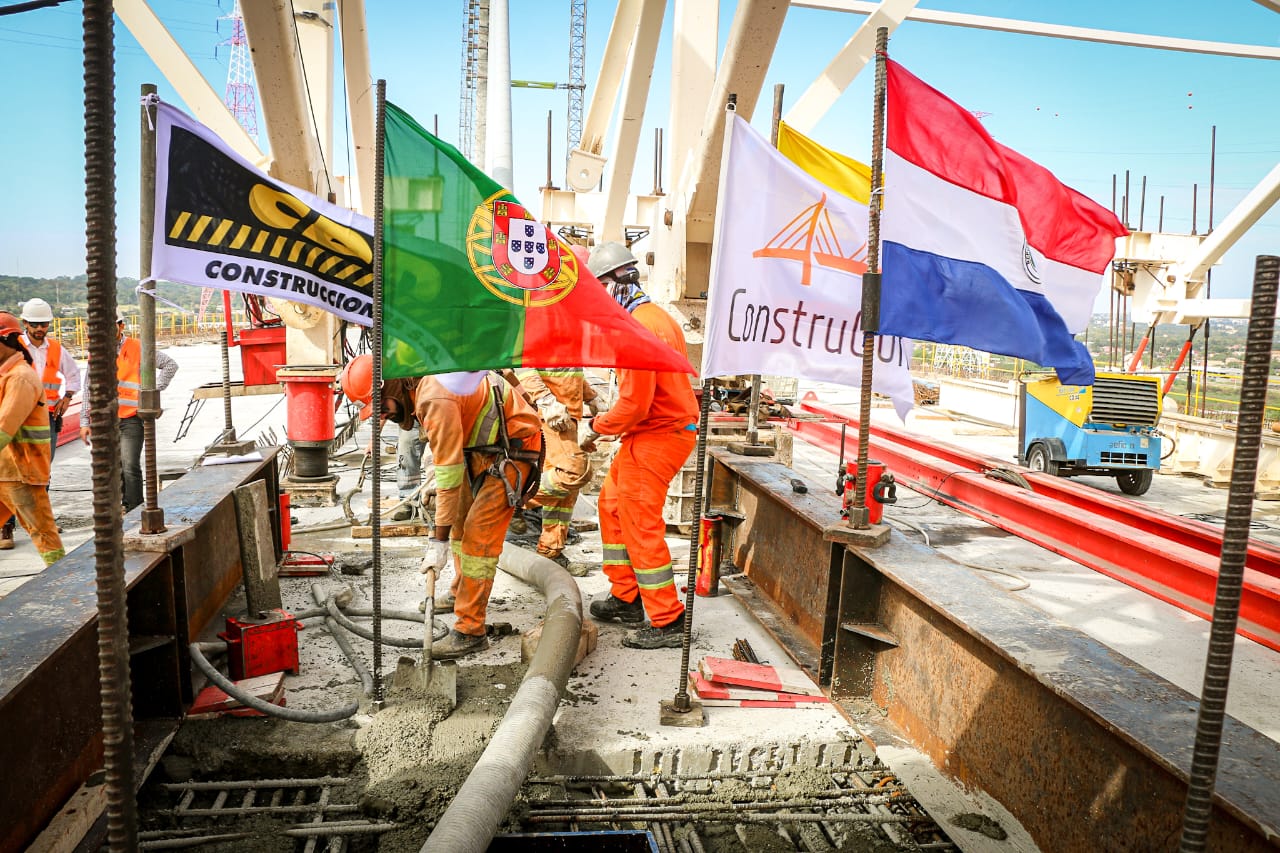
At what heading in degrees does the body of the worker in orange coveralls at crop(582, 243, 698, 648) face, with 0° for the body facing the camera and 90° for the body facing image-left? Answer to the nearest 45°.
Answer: approximately 90°

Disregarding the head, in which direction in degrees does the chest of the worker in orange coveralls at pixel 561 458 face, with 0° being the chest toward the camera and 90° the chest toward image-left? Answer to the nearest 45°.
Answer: approximately 315°

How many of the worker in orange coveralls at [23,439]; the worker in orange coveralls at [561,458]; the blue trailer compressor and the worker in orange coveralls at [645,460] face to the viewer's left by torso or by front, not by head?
2

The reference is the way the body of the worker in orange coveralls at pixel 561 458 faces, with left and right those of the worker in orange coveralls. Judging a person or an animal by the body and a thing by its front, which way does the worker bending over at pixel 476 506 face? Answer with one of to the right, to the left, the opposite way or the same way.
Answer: to the right

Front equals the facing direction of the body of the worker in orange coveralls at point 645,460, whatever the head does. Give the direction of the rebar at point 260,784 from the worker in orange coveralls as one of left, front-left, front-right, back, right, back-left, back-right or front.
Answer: front-left

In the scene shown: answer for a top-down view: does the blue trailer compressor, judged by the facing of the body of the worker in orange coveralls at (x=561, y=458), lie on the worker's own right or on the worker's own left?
on the worker's own left

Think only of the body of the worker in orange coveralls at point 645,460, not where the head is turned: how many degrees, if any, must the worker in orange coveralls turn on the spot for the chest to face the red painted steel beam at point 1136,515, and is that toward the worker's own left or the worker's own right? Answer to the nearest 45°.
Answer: approximately 135° to the worker's own right

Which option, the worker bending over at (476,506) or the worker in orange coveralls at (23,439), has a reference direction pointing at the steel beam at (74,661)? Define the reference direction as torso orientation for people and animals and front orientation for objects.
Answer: the worker bending over

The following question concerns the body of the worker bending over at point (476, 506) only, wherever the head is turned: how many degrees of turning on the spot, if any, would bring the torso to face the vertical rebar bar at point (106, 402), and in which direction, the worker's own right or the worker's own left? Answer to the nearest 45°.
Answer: approximately 45° to the worker's own left

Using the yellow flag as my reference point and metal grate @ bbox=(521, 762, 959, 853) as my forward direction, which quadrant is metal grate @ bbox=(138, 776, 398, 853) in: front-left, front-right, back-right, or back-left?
front-right
